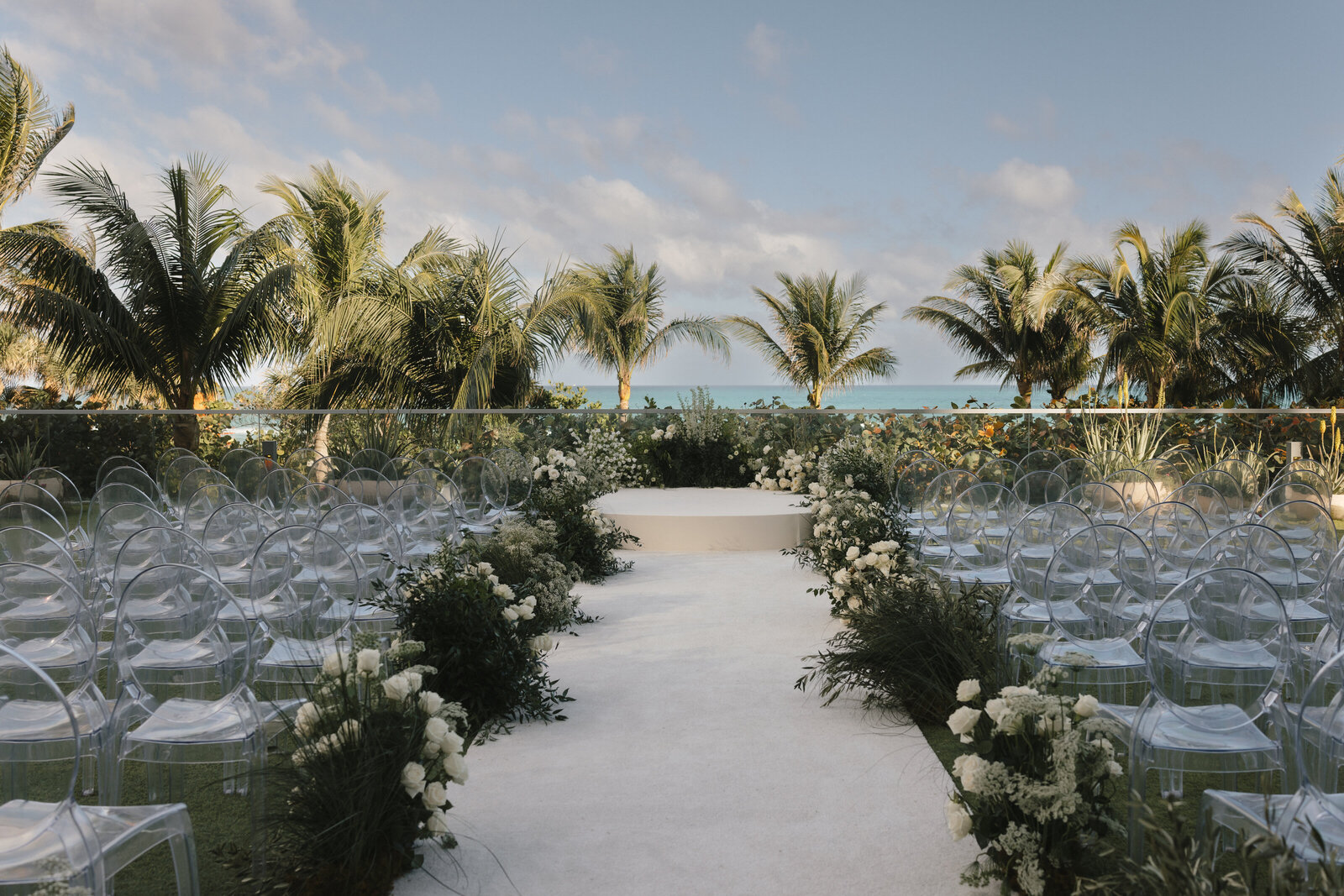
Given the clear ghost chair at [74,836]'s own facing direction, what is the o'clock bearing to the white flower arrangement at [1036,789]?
The white flower arrangement is roughly at 2 o'clock from the clear ghost chair.

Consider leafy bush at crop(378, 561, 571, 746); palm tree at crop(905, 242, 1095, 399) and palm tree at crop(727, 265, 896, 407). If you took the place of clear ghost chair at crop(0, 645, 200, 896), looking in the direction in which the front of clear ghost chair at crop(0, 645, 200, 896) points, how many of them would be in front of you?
3

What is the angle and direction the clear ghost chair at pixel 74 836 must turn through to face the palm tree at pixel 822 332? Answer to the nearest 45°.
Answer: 0° — it already faces it

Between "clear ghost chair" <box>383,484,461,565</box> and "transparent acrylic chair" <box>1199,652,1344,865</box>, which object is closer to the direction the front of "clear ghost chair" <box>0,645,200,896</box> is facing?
the clear ghost chair

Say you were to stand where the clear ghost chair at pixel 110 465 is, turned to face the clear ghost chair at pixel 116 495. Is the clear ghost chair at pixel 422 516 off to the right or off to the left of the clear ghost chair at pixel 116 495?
left

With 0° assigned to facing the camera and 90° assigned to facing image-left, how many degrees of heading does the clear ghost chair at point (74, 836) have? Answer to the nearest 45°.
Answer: approximately 225°

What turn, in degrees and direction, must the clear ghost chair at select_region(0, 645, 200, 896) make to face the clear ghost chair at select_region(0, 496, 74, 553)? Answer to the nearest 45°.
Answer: approximately 45° to its left

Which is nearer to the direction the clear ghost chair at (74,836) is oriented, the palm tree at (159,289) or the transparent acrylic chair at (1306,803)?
the palm tree
